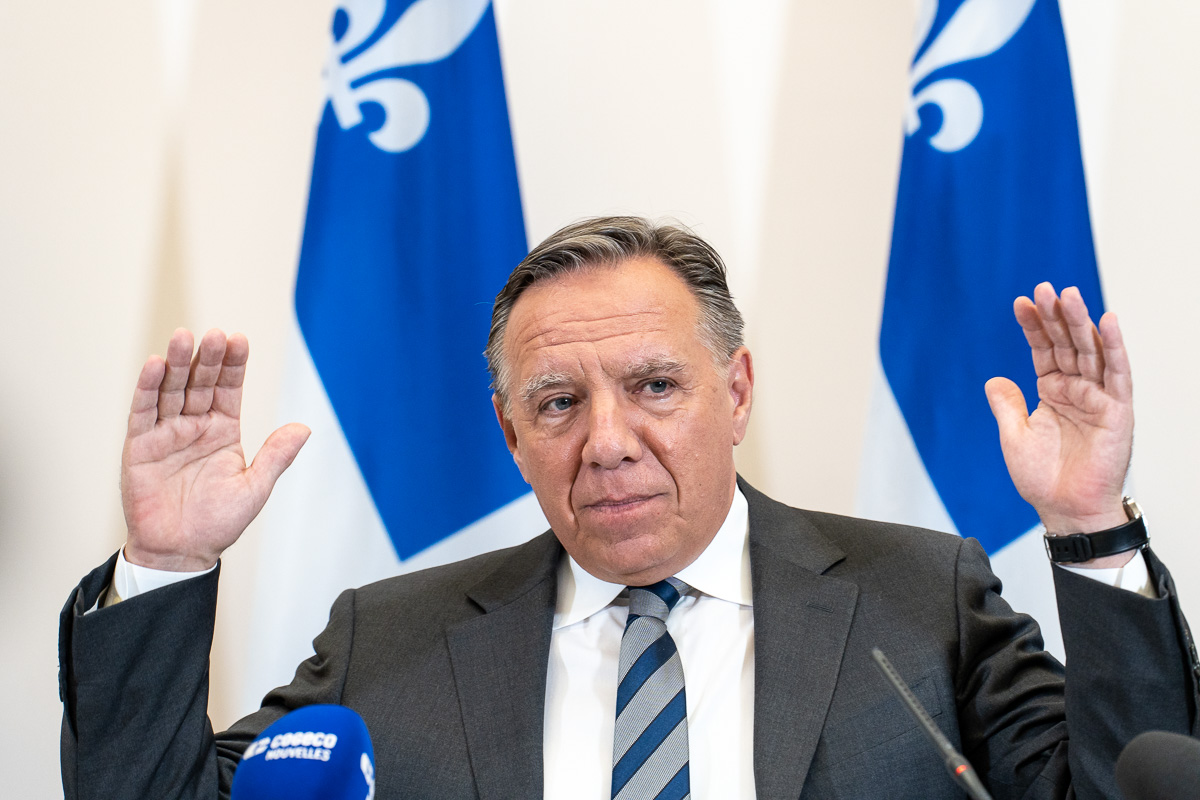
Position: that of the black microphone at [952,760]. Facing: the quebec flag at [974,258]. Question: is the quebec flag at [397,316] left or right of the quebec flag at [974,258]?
left

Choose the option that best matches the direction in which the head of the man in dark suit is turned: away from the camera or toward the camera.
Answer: toward the camera

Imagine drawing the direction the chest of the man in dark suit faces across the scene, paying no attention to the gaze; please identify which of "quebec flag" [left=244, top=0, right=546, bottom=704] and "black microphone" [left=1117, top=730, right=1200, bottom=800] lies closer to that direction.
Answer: the black microphone

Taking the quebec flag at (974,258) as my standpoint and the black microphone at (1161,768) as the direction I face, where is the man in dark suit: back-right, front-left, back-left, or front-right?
front-right

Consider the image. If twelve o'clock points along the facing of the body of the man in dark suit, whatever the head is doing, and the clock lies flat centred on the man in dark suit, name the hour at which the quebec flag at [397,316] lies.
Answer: The quebec flag is roughly at 5 o'clock from the man in dark suit.

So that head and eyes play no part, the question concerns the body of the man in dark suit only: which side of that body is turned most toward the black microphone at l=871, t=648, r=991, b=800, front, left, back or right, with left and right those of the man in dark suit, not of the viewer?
front

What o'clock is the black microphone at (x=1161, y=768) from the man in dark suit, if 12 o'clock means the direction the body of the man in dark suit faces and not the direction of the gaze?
The black microphone is roughly at 11 o'clock from the man in dark suit.

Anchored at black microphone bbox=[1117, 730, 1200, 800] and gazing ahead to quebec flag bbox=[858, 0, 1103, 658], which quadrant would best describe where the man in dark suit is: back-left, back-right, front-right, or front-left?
front-left

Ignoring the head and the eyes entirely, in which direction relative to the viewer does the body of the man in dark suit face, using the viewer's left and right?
facing the viewer
